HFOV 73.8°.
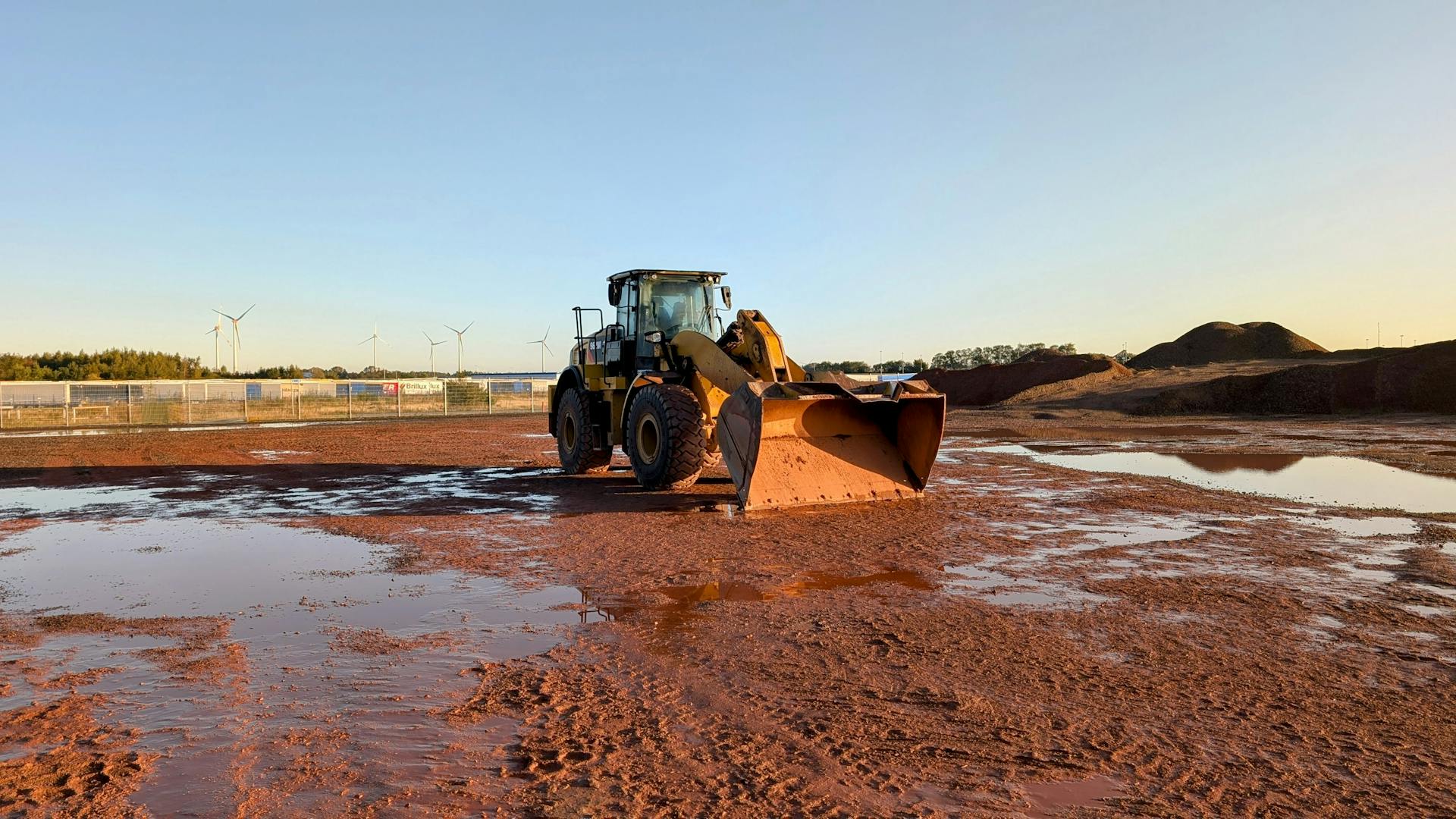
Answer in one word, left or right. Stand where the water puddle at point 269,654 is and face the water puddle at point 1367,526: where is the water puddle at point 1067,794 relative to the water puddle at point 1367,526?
right

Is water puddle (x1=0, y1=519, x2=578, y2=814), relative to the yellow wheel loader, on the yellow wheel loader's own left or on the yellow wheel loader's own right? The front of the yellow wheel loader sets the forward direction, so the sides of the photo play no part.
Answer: on the yellow wheel loader's own right

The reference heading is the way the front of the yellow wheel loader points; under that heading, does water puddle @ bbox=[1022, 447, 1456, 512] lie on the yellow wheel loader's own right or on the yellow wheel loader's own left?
on the yellow wheel loader's own left

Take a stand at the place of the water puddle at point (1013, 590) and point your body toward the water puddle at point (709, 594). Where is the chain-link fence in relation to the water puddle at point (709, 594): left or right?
right

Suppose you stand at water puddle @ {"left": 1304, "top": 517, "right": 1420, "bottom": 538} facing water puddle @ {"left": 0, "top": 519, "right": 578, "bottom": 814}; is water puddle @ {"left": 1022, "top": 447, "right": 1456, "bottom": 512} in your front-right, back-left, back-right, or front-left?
back-right

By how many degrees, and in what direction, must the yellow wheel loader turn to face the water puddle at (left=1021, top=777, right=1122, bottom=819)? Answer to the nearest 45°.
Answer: approximately 45° to its right

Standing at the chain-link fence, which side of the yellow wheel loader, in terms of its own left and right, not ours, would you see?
back

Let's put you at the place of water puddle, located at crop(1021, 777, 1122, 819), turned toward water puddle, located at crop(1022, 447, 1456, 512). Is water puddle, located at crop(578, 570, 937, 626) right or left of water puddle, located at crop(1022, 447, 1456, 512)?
left

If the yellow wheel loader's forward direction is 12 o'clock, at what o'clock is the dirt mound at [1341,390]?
The dirt mound is roughly at 9 o'clock from the yellow wheel loader.

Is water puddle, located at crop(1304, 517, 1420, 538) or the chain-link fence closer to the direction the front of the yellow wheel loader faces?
the water puddle

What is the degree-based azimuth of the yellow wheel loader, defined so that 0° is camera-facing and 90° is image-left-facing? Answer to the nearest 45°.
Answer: approximately 315°

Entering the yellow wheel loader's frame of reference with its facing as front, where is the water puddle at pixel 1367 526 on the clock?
The water puddle is roughly at 11 o'clock from the yellow wheel loader.
